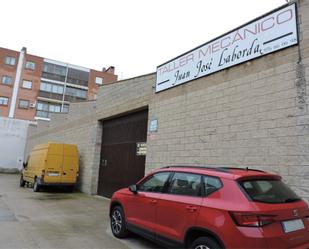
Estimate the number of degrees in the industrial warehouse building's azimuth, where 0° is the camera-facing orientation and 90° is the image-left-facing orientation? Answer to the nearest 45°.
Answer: approximately 45°

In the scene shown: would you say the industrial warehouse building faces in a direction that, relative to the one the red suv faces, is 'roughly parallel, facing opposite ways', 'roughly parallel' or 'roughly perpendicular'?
roughly perpendicular

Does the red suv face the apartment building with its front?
yes

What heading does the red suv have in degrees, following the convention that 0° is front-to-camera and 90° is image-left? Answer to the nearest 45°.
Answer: approximately 135°

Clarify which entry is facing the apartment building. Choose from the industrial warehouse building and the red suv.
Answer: the red suv

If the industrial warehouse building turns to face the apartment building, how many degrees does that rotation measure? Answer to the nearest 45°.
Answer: approximately 90° to its right
